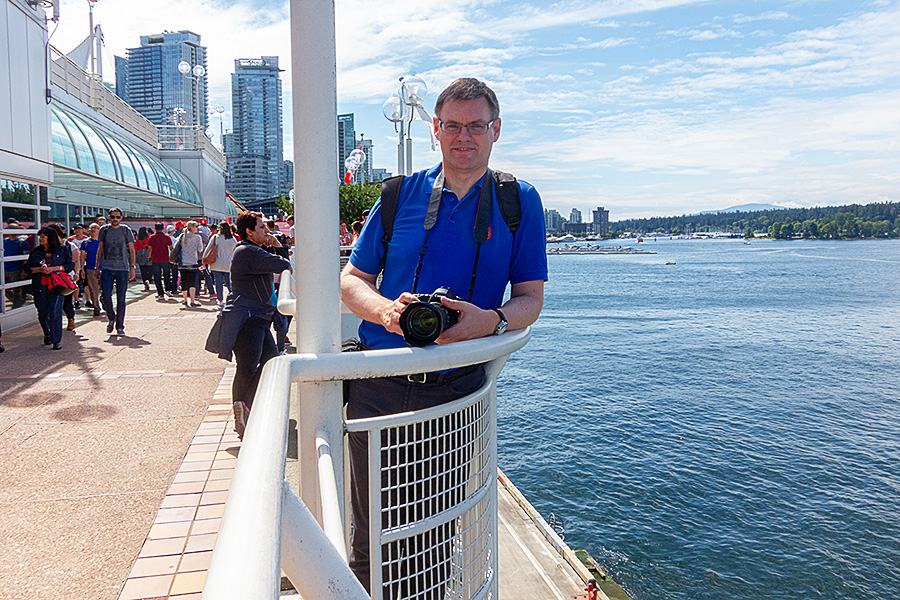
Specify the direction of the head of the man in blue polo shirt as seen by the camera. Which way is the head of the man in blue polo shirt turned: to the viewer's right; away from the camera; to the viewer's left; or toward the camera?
toward the camera

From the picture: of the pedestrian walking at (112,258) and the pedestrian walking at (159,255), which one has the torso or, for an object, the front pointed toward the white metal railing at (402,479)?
the pedestrian walking at (112,258)

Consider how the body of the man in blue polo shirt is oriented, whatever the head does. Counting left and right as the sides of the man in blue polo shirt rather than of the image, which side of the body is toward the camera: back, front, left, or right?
front

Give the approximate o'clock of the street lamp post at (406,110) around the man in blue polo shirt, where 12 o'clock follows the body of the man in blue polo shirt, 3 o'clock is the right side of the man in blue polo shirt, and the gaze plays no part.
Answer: The street lamp post is roughly at 6 o'clock from the man in blue polo shirt.

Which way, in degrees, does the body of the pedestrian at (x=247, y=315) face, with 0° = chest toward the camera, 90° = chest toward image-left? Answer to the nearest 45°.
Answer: approximately 270°

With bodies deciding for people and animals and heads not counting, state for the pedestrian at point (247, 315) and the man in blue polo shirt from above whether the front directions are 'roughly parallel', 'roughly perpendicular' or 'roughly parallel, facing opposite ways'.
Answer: roughly perpendicular

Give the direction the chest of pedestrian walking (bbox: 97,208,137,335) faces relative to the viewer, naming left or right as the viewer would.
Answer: facing the viewer

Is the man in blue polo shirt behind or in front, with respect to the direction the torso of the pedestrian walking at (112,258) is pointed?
in front

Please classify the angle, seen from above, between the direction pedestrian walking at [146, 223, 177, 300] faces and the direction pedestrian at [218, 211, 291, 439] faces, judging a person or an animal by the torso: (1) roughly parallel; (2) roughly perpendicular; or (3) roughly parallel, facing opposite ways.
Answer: roughly perpendicular

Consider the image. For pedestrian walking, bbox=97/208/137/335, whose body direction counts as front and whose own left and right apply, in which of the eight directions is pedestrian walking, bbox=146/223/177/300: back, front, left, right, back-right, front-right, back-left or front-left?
back

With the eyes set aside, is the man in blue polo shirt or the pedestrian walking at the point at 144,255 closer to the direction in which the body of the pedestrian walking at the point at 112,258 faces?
the man in blue polo shirt

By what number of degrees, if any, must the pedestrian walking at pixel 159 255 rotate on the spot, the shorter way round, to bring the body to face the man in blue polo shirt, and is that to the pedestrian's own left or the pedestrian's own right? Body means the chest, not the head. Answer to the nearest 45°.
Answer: approximately 180°

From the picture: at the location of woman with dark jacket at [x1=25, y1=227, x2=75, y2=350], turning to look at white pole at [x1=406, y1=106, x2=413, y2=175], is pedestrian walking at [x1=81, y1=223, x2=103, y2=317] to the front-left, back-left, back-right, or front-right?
front-left
